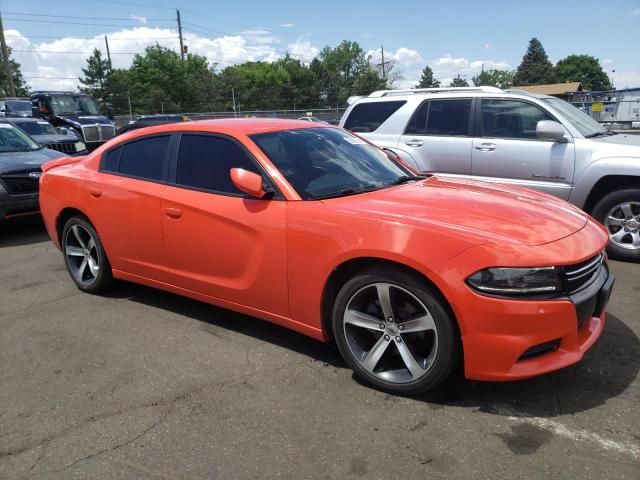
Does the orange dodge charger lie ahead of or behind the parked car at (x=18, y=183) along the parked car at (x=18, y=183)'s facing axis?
ahead

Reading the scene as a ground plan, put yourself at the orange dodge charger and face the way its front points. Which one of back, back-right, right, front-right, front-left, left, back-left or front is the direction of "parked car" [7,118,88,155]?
back

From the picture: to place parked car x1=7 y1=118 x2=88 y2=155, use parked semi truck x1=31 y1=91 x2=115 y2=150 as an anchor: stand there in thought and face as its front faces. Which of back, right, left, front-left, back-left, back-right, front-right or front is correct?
front-right

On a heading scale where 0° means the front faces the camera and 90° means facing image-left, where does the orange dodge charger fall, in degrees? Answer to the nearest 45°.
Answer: approximately 315°

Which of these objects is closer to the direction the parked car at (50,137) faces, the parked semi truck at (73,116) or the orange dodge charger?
the orange dodge charger

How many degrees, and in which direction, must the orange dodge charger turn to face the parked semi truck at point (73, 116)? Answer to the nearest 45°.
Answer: approximately 180°

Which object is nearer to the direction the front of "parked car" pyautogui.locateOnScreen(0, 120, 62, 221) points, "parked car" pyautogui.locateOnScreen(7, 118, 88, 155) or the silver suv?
the silver suv

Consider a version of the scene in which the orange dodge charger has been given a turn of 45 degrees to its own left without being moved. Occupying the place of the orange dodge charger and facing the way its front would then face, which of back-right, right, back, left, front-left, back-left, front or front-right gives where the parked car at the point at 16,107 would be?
back-left
